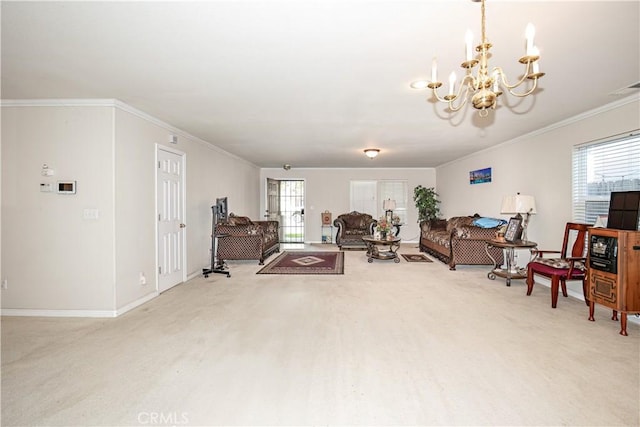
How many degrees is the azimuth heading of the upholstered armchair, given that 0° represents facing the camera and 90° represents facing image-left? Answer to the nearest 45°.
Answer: approximately 0°

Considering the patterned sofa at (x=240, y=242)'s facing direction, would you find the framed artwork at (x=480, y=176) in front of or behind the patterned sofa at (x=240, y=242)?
in front

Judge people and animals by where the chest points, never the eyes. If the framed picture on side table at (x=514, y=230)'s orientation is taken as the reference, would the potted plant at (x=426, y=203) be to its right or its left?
on its right

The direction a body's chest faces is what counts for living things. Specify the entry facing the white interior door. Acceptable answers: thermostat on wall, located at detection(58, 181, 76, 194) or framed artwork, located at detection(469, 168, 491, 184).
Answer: the framed artwork

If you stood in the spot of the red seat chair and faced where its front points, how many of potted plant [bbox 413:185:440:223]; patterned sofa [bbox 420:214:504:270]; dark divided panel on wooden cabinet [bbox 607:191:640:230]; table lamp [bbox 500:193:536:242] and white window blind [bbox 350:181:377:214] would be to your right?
4

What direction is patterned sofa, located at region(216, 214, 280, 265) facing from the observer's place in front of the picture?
facing to the right of the viewer

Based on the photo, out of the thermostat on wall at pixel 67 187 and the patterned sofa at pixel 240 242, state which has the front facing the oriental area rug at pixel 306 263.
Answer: the patterned sofa

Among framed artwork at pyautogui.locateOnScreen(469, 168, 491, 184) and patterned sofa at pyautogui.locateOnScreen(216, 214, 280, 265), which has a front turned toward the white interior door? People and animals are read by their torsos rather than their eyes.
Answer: the framed artwork

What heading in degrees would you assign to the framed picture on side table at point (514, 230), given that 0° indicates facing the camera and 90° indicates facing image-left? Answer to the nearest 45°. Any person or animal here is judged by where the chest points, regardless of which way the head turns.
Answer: approximately 45°

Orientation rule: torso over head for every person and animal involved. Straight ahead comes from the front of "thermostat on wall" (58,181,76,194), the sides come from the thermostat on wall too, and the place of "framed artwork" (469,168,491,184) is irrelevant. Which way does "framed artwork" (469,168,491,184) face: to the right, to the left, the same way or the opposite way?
to the right

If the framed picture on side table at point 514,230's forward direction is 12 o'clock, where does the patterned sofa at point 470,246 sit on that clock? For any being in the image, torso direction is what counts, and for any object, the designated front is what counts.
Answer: The patterned sofa is roughly at 3 o'clock from the framed picture on side table.
